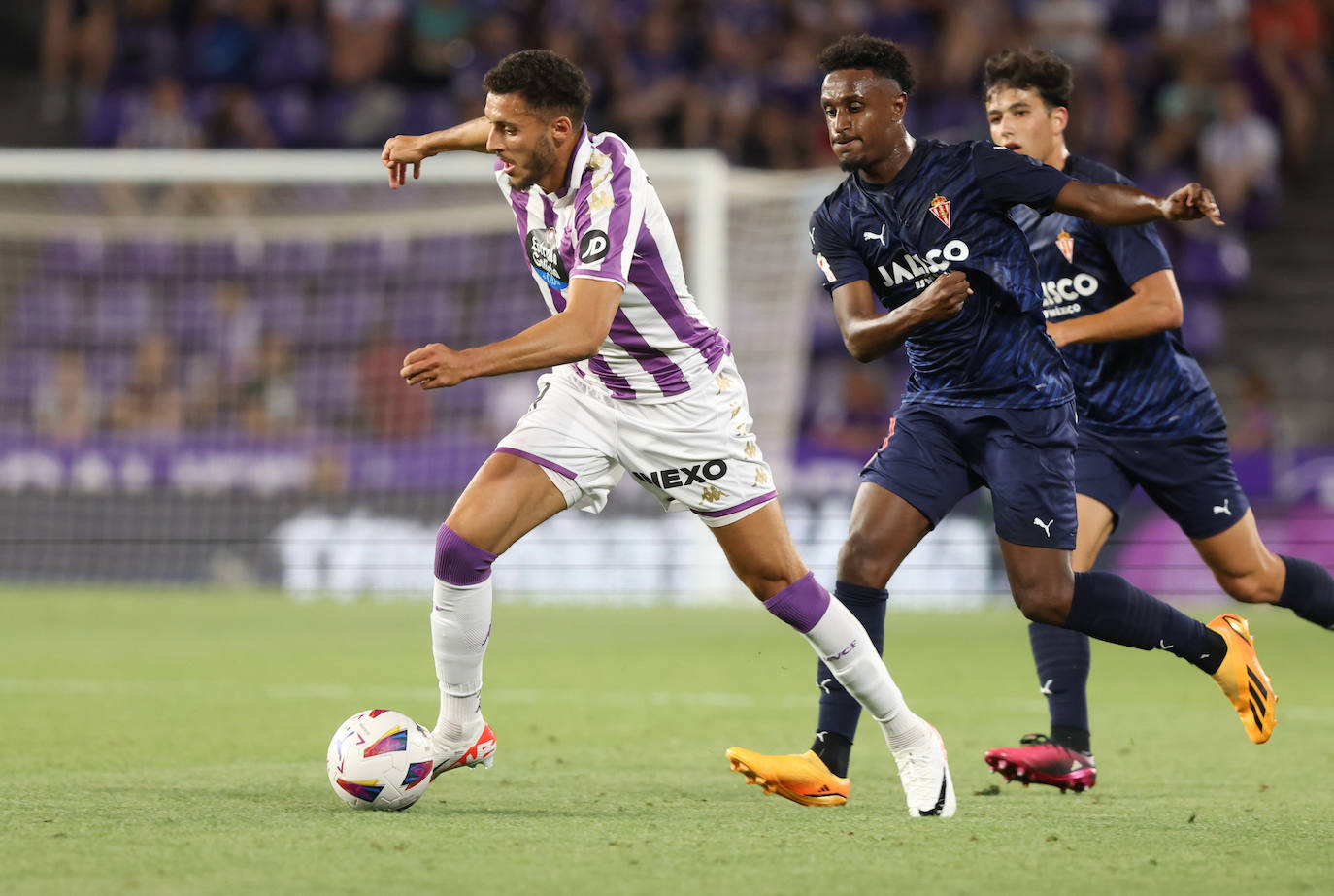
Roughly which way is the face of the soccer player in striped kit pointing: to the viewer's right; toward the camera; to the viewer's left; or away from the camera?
to the viewer's left

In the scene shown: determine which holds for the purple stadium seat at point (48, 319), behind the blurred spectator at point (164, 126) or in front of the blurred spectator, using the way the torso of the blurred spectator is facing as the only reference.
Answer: in front

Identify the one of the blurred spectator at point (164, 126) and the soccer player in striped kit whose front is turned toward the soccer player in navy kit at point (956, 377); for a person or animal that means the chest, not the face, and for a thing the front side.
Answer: the blurred spectator

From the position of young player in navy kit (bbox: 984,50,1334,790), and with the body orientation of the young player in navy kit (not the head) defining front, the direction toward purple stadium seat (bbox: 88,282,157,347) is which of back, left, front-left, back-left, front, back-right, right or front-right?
right

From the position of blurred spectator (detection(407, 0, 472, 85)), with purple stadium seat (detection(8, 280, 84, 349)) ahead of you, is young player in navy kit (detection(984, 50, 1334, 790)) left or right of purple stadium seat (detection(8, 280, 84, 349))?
left

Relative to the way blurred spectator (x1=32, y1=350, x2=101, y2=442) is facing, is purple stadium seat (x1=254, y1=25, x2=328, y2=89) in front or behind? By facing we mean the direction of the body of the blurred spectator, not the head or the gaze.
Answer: behind

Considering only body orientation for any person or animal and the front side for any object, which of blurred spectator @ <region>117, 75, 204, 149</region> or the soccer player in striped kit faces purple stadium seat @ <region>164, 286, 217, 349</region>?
the blurred spectator

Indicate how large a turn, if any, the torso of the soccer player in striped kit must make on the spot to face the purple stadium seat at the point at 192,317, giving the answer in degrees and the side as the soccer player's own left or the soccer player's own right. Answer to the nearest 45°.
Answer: approximately 135° to the soccer player's own right

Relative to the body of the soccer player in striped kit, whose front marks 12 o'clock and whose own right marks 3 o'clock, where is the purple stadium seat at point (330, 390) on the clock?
The purple stadium seat is roughly at 4 o'clock from the soccer player in striped kit.

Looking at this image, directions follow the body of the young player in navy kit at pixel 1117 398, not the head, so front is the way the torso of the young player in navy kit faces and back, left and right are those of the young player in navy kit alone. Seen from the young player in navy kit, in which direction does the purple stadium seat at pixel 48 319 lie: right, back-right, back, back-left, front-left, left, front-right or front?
right

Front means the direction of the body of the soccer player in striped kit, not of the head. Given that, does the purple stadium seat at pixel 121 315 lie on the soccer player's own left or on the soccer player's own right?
on the soccer player's own right

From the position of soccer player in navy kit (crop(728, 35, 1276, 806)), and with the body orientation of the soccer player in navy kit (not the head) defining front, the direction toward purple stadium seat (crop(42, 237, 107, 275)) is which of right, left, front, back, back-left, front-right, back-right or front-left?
right

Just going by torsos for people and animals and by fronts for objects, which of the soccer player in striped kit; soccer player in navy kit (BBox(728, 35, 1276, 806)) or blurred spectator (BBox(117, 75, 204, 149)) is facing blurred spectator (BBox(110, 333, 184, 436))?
blurred spectator (BBox(117, 75, 204, 149))

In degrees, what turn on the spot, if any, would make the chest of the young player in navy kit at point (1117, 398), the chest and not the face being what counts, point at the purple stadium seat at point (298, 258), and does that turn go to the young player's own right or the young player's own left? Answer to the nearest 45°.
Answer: approximately 90° to the young player's own right

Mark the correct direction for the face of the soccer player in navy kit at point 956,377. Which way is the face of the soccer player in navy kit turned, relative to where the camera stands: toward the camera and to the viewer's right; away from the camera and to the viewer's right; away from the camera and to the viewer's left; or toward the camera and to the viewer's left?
toward the camera and to the viewer's left

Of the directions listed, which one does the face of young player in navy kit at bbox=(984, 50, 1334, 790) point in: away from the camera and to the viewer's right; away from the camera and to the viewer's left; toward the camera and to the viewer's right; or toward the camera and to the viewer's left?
toward the camera and to the viewer's left

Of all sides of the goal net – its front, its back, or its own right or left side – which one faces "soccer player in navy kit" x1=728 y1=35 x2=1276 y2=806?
front
